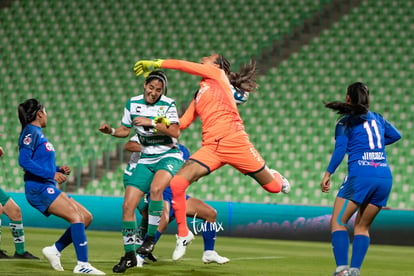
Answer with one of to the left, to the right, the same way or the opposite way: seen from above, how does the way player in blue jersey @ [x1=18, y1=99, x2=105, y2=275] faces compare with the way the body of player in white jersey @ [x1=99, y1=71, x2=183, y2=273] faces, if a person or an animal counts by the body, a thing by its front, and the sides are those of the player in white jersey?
to the left

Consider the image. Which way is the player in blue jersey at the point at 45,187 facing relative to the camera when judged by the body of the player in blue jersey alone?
to the viewer's right

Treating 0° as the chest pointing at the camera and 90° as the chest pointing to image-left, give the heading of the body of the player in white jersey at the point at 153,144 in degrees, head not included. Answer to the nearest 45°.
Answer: approximately 0°

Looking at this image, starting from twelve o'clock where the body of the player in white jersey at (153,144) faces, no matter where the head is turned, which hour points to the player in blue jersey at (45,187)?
The player in blue jersey is roughly at 2 o'clock from the player in white jersey.

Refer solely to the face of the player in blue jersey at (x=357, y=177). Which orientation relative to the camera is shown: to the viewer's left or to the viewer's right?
to the viewer's left
